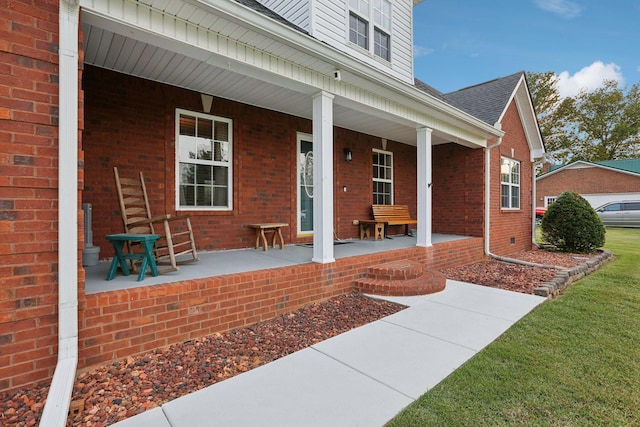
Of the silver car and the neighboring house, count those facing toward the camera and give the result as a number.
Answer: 1

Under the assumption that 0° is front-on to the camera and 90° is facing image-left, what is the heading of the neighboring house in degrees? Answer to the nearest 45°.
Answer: approximately 0°

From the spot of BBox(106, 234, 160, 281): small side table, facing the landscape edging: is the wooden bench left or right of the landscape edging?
left

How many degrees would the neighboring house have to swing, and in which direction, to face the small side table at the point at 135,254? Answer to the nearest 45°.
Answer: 0° — it already faces it

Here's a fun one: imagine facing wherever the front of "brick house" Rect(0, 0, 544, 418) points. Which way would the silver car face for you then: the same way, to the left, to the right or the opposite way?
the opposite way

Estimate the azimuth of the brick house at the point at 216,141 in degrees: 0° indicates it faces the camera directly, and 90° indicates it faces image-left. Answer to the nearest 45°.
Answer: approximately 315°

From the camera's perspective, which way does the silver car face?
to the viewer's left

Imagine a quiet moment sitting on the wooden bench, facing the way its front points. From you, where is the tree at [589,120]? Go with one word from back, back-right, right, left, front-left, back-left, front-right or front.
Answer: left

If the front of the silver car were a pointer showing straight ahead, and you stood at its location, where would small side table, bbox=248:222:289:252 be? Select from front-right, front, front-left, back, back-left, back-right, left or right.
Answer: left

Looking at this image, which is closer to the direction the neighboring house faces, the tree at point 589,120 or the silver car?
the silver car

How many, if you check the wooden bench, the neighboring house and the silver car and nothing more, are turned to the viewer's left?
1

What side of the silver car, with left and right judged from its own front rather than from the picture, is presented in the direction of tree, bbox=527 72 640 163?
right

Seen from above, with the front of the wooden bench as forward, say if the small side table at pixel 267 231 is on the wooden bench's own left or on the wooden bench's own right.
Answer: on the wooden bench's own right
